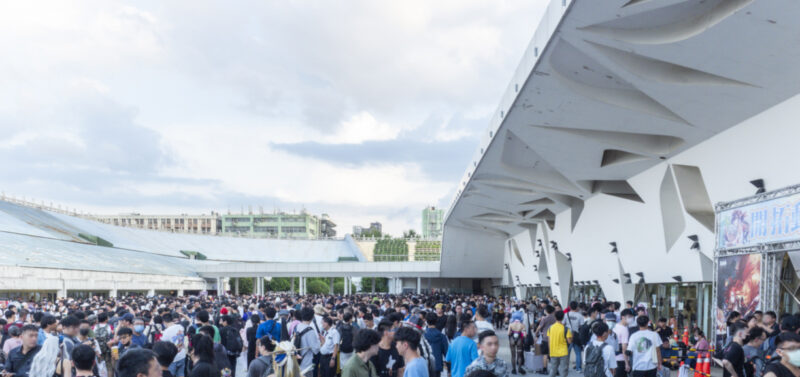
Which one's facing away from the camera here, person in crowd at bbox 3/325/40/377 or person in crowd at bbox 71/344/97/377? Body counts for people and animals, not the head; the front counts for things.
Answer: person in crowd at bbox 71/344/97/377

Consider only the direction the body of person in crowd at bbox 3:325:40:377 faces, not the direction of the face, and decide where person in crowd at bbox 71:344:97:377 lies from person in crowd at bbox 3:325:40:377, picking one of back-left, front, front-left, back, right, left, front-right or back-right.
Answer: front-right

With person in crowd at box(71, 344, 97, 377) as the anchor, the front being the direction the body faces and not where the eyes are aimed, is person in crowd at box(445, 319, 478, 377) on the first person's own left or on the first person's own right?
on the first person's own right

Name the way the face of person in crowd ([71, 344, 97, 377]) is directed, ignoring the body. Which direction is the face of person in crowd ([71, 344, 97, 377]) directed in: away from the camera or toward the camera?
away from the camera

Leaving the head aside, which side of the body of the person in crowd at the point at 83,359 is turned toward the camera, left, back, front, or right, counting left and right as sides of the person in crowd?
back
